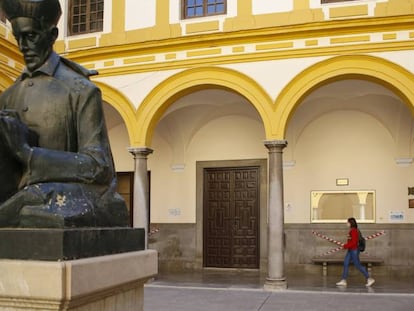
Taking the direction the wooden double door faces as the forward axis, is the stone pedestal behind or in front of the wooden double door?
in front

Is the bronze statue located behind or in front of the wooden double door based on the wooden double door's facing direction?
in front

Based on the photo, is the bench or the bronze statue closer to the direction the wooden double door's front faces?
the bronze statue

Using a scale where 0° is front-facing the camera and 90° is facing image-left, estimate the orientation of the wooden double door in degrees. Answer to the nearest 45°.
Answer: approximately 0°

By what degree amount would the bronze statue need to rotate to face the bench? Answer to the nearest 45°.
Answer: approximately 180°

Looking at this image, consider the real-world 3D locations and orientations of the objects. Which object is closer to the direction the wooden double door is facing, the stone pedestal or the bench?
the stone pedestal

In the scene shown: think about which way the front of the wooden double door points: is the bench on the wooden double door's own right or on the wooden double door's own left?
on the wooden double door's own left
